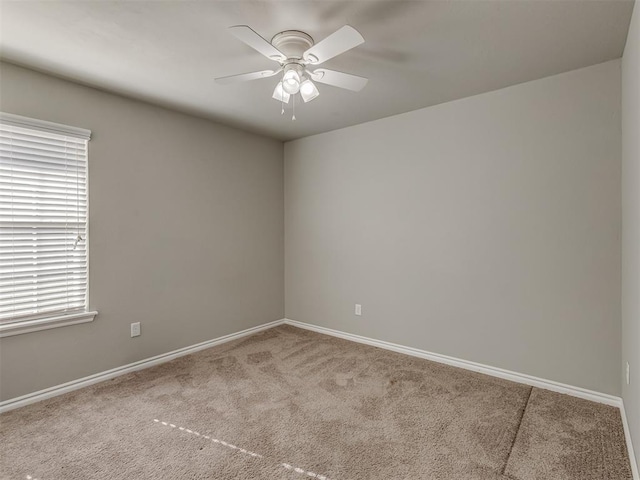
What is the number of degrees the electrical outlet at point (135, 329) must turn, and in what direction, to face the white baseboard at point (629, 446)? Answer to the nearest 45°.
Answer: approximately 45° to its left

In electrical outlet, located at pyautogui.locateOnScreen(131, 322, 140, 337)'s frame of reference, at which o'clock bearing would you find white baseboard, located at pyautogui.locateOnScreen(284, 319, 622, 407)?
The white baseboard is roughly at 10 o'clock from the electrical outlet.

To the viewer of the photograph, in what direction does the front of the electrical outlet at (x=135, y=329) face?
facing the viewer
